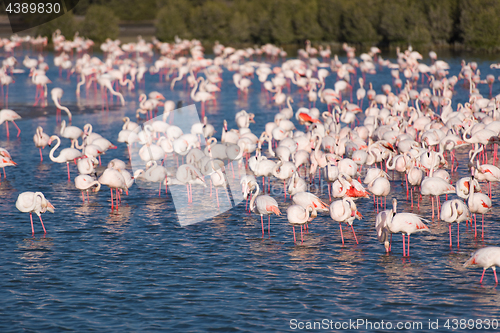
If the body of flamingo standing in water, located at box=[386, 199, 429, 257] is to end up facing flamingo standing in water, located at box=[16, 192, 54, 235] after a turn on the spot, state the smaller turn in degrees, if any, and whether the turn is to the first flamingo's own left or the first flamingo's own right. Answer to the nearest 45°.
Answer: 0° — it already faces it

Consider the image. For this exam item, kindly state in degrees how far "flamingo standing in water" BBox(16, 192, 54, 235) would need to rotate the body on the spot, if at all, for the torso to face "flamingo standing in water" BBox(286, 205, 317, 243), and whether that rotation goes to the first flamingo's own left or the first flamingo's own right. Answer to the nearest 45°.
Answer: approximately 135° to the first flamingo's own left

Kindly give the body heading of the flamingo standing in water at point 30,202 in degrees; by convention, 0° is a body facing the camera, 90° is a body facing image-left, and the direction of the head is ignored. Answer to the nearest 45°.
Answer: approximately 90°

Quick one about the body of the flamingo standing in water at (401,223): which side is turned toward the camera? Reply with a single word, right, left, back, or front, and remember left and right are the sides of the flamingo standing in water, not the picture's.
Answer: left

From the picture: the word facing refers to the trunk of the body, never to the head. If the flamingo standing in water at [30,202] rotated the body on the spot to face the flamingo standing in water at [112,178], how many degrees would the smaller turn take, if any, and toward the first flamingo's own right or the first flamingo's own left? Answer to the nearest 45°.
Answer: approximately 135° to the first flamingo's own right

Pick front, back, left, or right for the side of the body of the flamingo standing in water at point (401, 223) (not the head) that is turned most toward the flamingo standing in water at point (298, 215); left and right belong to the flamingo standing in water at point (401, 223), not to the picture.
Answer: front
